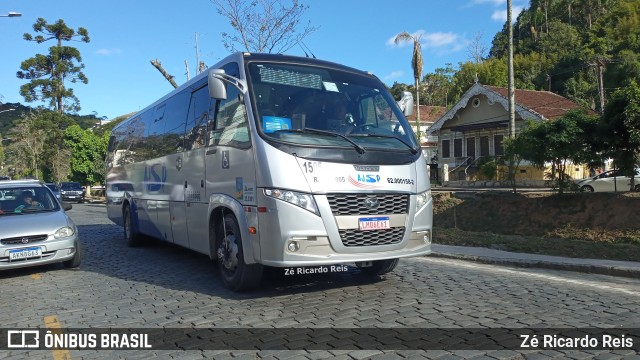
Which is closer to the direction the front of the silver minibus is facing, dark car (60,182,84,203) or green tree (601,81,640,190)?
the green tree

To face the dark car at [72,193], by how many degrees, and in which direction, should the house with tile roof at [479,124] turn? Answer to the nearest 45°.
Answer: approximately 45° to its right

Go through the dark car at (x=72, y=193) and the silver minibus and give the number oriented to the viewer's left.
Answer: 0

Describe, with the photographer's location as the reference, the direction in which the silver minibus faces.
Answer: facing the viewer and to the right of the viewer

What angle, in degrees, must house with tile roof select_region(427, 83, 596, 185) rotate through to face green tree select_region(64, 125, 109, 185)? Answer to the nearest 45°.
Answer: approximately 45° to its right

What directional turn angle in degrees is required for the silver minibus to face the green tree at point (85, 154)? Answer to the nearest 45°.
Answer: approximately 135° to its left

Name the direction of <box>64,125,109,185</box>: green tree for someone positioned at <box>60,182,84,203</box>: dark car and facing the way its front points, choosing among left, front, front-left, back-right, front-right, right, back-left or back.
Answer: back

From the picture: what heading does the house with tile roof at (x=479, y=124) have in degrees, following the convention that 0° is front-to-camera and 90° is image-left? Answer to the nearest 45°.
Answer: approximately 45°

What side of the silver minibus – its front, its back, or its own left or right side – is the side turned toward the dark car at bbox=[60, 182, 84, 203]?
back

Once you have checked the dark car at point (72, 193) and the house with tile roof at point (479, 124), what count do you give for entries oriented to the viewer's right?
0

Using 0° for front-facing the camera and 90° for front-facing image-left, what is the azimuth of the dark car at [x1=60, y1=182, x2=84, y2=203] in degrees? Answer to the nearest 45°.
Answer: approximately 0°

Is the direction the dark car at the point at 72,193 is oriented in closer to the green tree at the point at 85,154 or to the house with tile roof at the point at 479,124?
the house with tile roof
